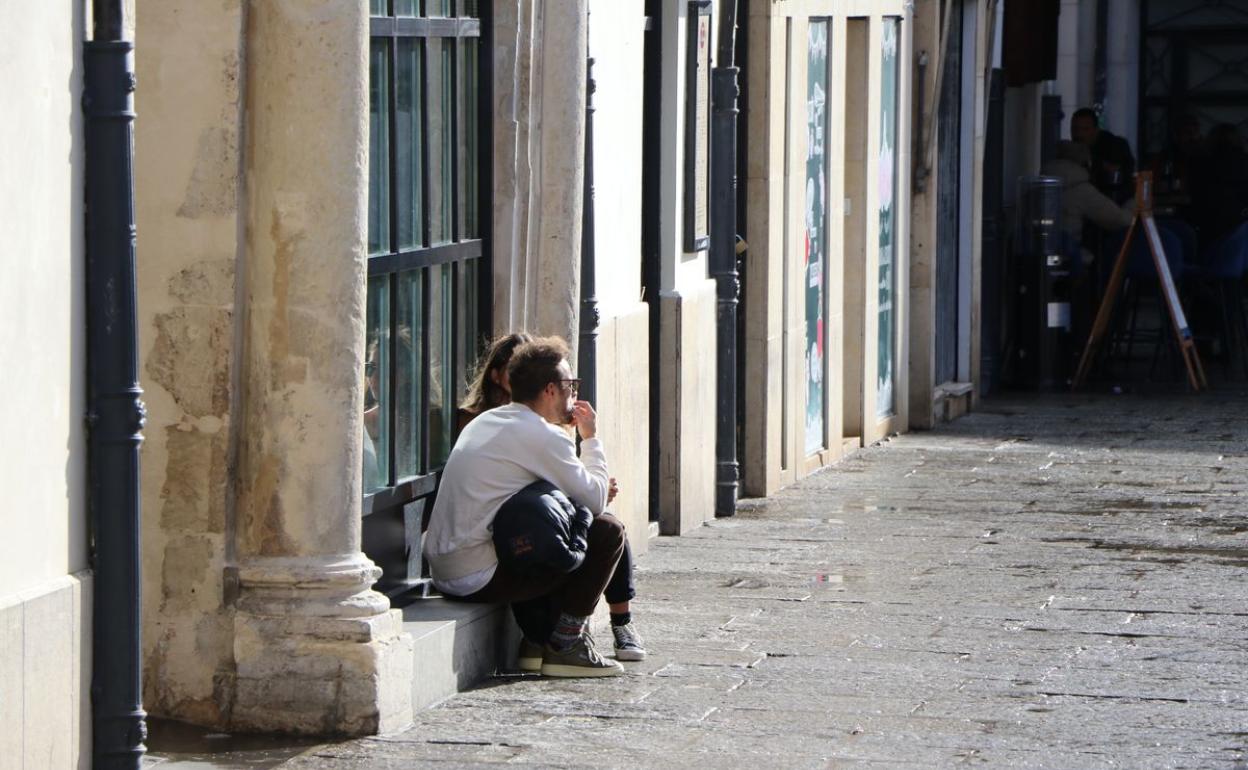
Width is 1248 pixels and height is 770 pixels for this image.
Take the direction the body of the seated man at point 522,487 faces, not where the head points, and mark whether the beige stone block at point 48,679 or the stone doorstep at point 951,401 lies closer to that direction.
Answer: the stone doorstep

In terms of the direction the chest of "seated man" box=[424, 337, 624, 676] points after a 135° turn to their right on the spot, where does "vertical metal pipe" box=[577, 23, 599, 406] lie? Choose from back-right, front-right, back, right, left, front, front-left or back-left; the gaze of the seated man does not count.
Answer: back-right

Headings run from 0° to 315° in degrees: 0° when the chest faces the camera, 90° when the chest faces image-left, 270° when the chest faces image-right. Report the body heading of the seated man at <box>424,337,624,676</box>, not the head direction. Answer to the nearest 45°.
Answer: approximately 270°

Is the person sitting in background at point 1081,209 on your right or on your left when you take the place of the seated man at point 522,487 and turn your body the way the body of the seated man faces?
on your left

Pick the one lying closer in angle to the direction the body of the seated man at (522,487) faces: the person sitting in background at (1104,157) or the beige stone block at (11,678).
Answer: the person sitting in background

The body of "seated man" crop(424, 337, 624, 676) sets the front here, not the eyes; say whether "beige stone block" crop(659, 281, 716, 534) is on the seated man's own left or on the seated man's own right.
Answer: on the seated man's own left

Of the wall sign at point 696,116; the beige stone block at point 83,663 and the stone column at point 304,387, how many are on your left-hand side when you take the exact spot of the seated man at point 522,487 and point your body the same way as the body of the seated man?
1

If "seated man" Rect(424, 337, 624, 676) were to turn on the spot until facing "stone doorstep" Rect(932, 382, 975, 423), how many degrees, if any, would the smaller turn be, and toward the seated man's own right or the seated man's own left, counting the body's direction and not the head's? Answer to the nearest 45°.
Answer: approximately 90° to the seated man's own left

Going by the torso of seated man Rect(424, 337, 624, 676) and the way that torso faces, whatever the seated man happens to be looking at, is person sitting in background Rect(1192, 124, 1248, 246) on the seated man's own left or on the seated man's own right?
on the seated man's own left

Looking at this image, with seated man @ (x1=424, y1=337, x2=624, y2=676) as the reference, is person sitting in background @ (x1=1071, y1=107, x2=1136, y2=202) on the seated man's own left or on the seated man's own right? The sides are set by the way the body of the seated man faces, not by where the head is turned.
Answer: on the seated man's own left

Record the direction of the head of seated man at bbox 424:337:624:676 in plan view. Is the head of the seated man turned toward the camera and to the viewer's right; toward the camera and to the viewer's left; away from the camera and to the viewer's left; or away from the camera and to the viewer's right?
away from the camera and to the viewer's right
